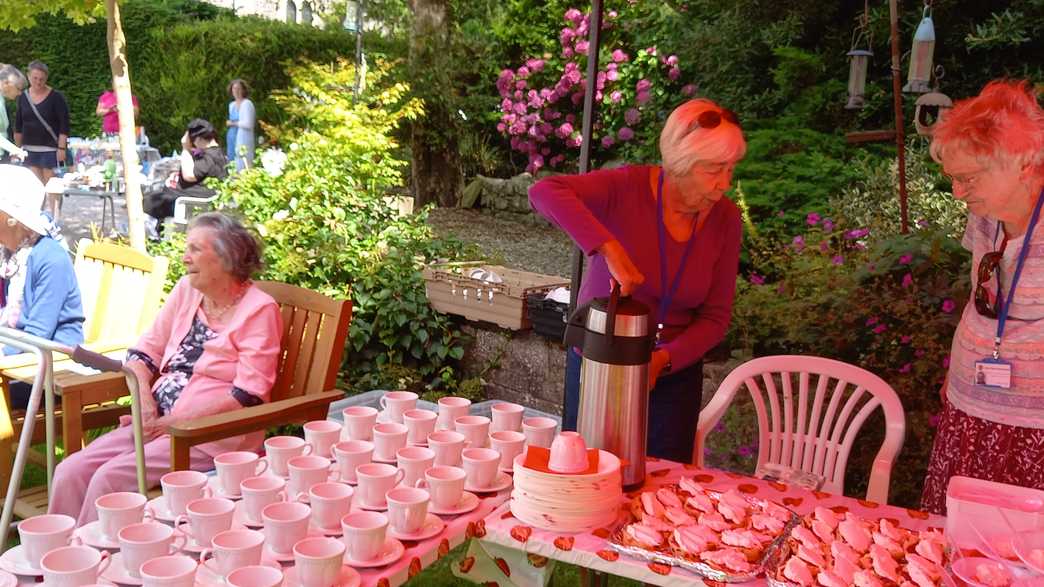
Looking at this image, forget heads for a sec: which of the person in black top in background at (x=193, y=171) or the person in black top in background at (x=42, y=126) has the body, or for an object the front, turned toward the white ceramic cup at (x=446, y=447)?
the person in black top in background at (x=42, y=126)

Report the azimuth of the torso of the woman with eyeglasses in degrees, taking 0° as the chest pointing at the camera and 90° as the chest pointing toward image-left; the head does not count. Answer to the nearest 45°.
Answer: approximately 45°

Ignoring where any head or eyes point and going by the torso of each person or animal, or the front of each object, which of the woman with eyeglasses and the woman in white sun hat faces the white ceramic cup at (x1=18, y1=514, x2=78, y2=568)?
the woman with eyeglasses

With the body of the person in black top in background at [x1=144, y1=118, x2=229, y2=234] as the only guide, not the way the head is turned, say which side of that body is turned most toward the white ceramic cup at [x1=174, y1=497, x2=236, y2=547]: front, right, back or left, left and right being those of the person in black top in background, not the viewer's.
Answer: left

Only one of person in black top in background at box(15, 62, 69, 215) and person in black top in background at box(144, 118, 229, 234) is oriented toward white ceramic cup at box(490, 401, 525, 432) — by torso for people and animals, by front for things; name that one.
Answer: person in black top in background at box(15, 62, 69, 215)

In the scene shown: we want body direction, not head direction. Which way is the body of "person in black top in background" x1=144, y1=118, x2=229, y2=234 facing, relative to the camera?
to the viewer's left

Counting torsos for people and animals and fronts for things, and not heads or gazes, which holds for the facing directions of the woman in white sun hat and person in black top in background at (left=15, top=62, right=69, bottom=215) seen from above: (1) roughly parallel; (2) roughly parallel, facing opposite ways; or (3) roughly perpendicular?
roughly perpendicular

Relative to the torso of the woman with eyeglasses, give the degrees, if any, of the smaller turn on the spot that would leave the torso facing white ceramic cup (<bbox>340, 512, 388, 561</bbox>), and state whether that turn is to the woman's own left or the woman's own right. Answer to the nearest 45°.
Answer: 0° — they already face it

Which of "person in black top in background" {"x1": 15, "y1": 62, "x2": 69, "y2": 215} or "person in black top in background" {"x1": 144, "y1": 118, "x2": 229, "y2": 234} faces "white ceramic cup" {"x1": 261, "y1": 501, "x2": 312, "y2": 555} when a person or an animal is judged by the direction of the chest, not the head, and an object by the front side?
"person in black top in background" {"x1": 15, "y1": 62, "x2": 69, "y2": 215}
